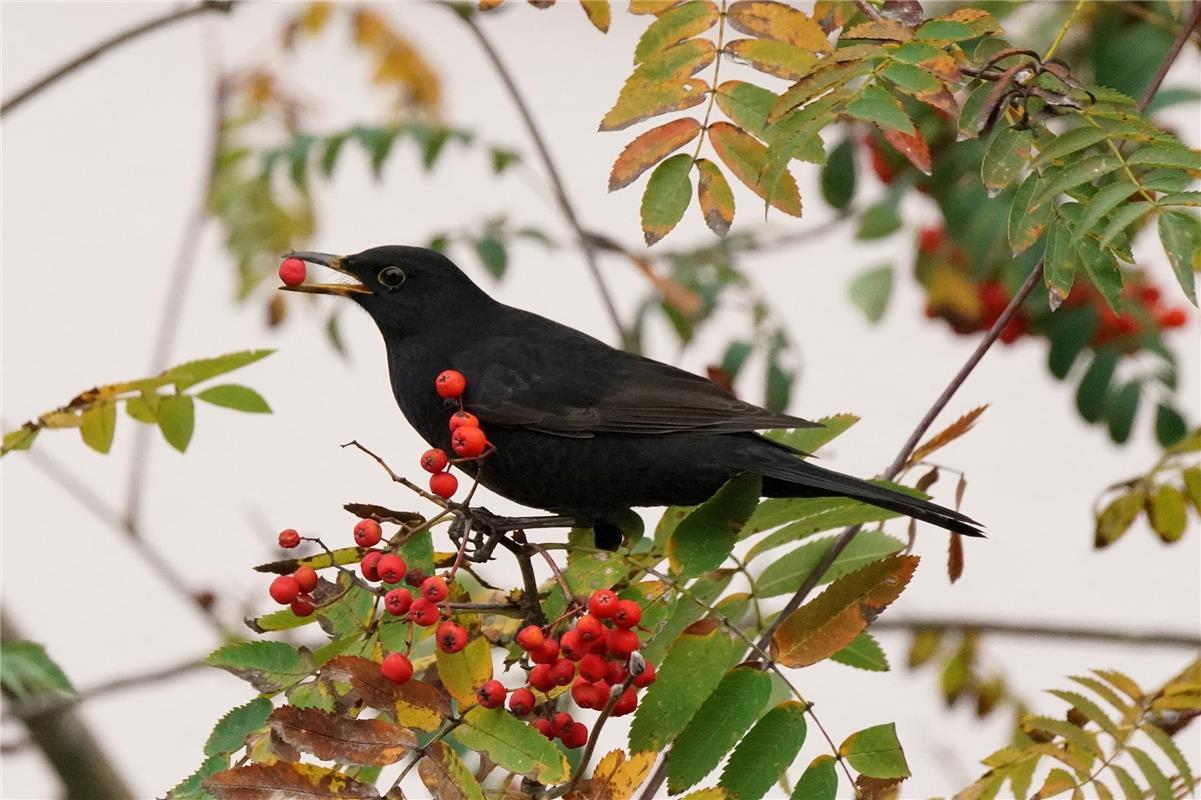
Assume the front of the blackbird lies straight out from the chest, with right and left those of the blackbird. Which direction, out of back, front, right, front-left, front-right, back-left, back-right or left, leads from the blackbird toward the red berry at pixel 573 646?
left

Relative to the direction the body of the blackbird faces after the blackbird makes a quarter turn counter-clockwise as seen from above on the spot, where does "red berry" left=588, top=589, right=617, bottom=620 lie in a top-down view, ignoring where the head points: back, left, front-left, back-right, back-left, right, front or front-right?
front

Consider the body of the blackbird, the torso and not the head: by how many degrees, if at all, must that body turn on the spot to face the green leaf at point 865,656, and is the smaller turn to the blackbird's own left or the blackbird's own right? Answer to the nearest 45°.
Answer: approximately 135° to the blackbird's own left

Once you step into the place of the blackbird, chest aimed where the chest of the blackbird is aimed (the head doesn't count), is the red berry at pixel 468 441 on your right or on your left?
on your left

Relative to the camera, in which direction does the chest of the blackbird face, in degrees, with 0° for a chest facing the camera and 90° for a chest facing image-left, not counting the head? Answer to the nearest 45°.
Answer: approximately 90°

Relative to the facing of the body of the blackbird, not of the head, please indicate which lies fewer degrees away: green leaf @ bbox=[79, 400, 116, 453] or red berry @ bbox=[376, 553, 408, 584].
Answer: the green leaf

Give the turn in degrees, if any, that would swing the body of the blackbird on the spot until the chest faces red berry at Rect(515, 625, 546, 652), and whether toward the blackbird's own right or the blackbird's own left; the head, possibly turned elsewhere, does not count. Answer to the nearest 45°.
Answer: approximately 90° to the blackbird's own left

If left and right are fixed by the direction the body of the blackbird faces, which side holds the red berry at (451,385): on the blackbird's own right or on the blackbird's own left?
on the blackbird's own left
